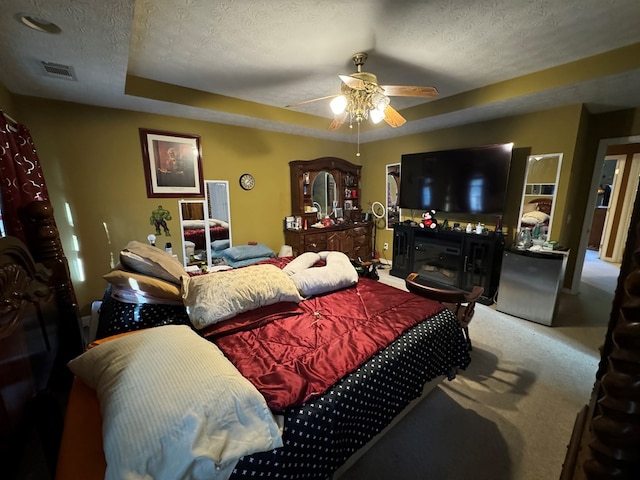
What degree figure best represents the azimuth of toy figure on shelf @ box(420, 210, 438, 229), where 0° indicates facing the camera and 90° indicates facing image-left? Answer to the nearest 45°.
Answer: approximately 45°

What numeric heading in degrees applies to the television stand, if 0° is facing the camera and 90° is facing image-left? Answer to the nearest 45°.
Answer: approximately 45°

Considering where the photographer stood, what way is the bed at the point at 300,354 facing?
facing away from the viewer and to the right of the viewer

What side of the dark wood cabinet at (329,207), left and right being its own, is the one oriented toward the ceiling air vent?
right

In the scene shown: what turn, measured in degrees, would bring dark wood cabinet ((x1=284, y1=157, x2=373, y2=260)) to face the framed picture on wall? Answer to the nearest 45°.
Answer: approximately 90° to its right

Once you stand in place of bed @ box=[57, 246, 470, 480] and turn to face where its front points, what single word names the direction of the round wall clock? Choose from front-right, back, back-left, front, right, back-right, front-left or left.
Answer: front-left

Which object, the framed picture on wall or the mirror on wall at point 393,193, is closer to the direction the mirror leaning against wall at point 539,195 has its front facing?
the framed picture on wall

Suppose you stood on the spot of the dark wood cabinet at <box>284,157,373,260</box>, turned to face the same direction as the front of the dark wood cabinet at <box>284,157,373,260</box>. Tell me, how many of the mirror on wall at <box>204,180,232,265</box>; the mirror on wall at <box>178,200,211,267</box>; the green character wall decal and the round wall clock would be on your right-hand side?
4

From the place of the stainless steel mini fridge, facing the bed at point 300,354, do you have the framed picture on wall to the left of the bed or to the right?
right

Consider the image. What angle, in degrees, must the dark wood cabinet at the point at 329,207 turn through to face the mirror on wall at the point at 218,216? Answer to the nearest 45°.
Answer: approximately 90° to its right

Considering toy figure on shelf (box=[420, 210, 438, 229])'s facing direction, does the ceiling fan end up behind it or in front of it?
in front

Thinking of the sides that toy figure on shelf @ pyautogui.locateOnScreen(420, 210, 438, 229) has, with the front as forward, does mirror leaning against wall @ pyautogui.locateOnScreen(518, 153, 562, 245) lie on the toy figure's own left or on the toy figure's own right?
on the toy figure's own left
